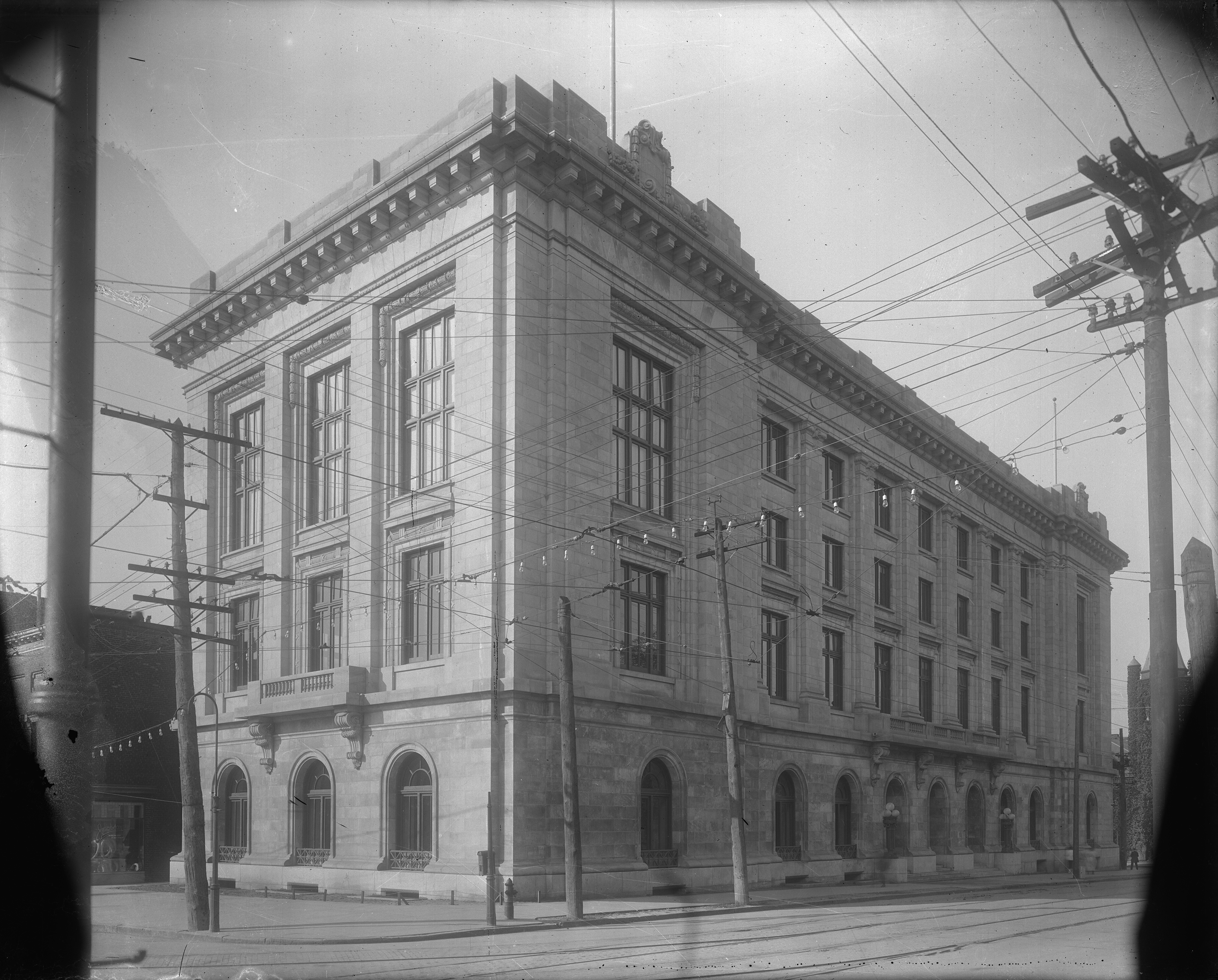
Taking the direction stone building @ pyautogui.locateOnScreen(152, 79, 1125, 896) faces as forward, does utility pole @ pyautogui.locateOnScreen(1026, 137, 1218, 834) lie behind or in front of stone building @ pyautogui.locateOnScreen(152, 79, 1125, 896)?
in front

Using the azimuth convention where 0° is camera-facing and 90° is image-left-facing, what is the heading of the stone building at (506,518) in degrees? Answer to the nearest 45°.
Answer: approximately 315°

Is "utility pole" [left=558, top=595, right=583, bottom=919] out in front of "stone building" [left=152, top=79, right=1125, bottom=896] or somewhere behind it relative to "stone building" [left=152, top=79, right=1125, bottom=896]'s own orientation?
in front

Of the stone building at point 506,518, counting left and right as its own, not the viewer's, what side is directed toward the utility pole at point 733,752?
front

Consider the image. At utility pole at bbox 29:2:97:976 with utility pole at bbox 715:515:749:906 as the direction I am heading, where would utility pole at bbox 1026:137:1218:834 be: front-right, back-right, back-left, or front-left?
front-right

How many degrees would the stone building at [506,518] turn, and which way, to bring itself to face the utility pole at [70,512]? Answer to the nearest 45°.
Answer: approximately 45° to its right

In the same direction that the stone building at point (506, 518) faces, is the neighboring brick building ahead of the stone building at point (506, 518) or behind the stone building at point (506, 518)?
behind

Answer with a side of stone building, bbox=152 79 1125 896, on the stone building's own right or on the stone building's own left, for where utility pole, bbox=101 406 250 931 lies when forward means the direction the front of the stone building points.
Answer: on the stone building's own right
